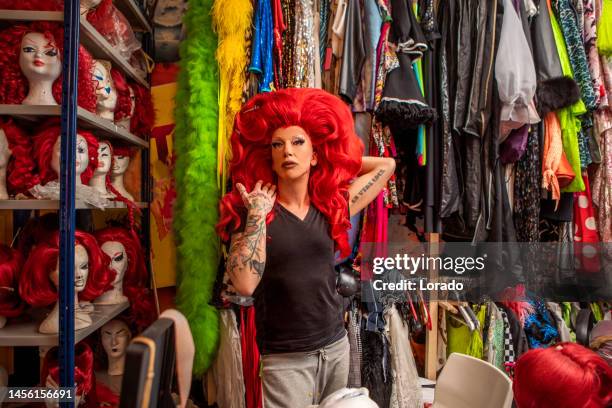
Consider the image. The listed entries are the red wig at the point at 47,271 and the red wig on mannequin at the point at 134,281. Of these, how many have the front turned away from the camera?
0

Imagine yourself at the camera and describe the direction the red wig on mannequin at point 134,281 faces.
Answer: facing the viewer and to the left of the viewer

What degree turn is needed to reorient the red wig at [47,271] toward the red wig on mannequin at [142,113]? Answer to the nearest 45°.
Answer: approximately 90° to its left

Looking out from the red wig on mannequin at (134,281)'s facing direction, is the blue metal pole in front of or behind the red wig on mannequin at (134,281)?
in front

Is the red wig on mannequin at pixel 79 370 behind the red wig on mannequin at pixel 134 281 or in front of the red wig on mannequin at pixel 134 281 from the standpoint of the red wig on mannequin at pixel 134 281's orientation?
in front

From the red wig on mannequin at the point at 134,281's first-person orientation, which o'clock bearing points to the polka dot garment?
The polka dot garment is roughly at 8 o'clock from the red wig on mannequin.
